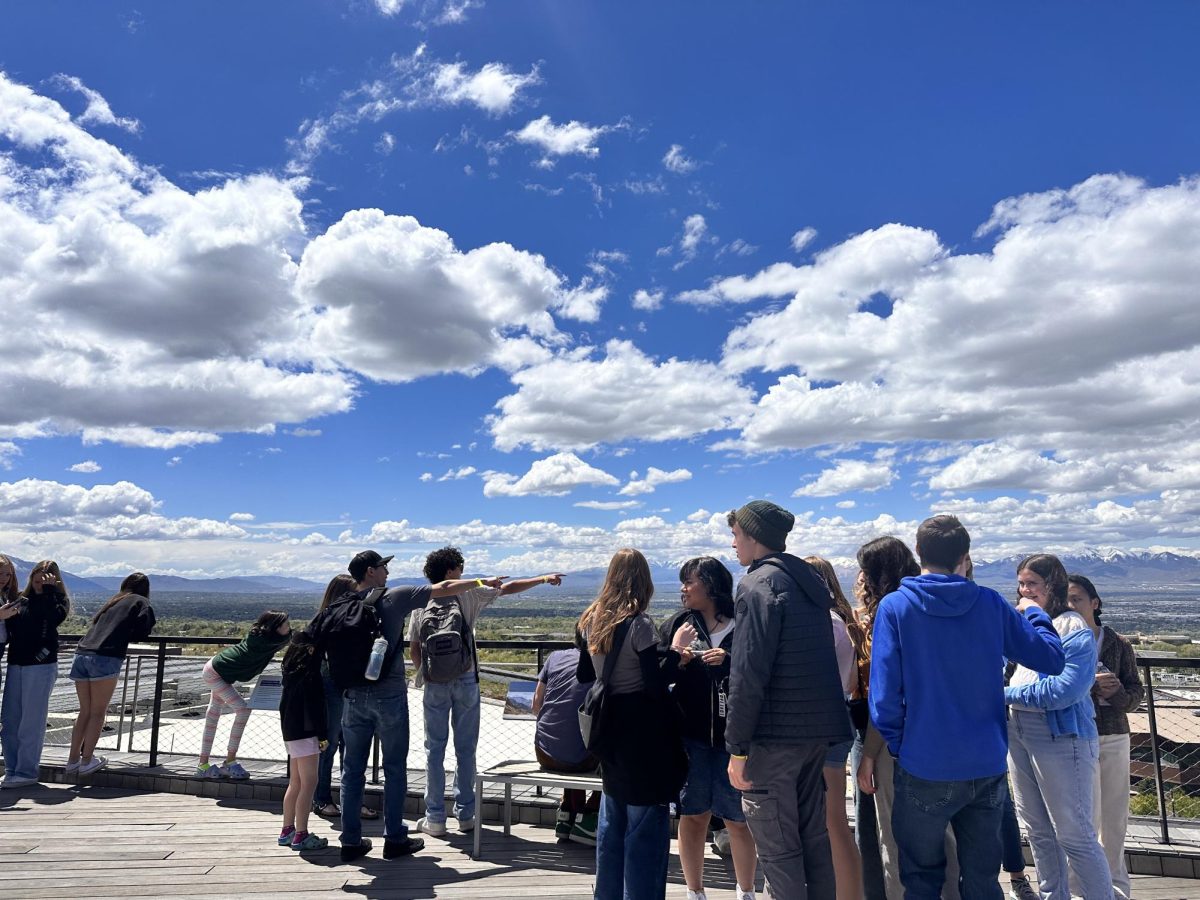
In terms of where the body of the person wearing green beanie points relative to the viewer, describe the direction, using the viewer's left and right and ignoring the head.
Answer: facing away from the viewer and to the left of the viewer

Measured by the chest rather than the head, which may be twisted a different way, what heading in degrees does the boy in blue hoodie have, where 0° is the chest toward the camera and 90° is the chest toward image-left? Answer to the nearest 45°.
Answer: approximately 180°

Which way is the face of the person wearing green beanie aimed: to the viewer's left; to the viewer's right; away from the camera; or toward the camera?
to the viewer's left
